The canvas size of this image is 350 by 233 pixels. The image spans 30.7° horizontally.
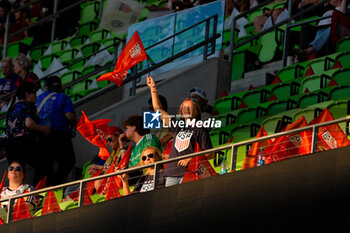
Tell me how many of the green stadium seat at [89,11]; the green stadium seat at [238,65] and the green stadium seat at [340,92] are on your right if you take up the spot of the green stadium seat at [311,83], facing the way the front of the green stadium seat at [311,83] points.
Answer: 2

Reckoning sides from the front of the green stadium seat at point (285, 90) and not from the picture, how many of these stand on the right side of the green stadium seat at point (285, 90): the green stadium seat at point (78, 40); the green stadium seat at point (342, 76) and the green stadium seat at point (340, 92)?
1

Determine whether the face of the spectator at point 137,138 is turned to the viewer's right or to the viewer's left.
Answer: to the viewer's left

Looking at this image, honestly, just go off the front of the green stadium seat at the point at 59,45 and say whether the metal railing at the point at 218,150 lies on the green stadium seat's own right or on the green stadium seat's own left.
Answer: on the green stadium seat's own left

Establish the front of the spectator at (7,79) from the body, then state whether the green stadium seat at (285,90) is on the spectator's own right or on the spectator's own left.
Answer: on the spectator's own left

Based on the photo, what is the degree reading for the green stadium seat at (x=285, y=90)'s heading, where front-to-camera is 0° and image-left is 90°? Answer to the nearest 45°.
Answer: approximately 45°

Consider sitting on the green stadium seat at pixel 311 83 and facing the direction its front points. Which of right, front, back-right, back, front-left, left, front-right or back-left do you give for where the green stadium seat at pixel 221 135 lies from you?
front-right
